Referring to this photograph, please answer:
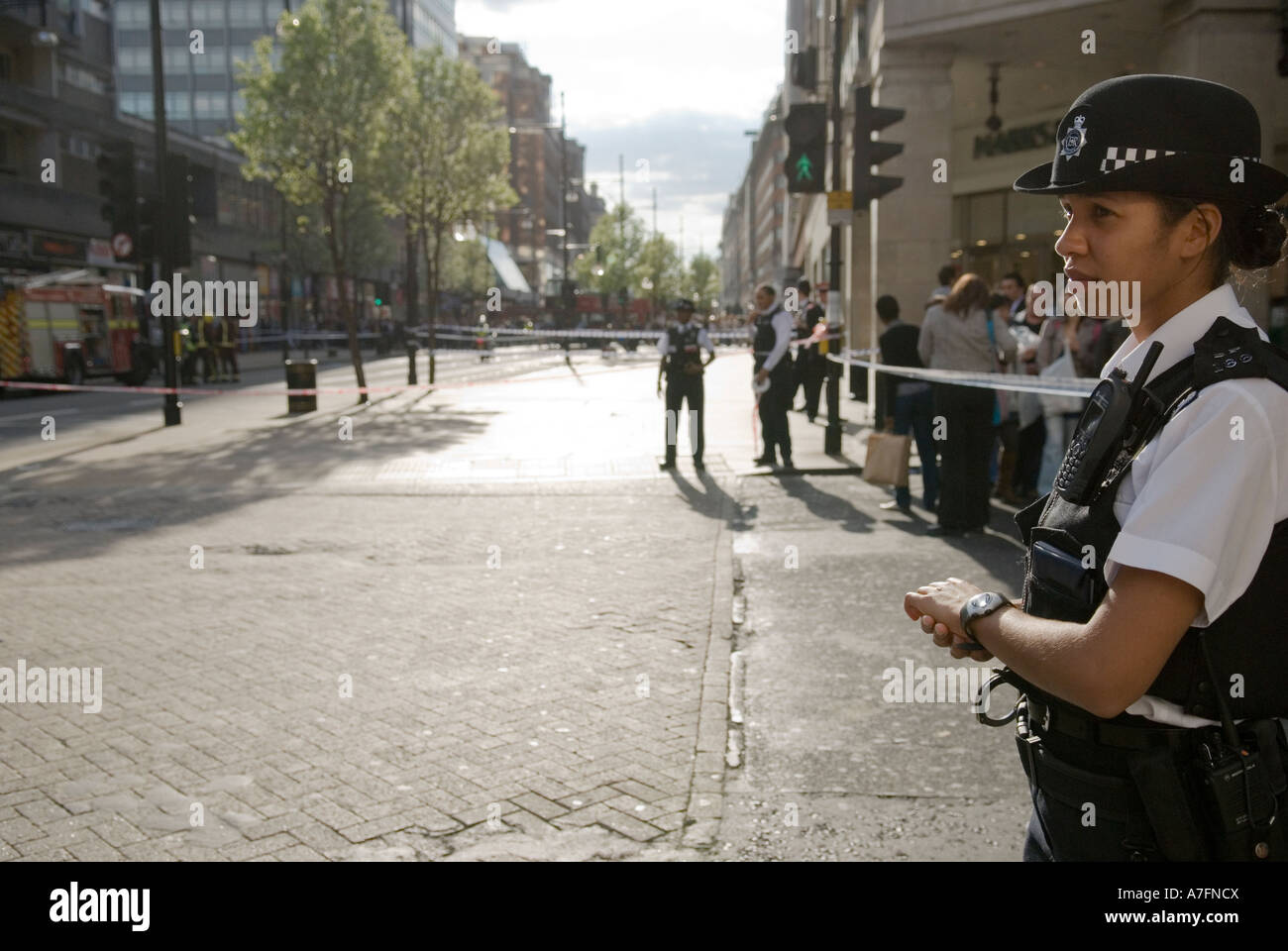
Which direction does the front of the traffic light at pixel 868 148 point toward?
to the viewer's right

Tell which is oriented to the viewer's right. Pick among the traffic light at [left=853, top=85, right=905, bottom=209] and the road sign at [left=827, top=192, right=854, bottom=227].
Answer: the traffic light

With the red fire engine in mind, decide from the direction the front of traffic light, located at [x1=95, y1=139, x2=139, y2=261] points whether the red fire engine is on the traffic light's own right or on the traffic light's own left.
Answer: on the traffic light's own right

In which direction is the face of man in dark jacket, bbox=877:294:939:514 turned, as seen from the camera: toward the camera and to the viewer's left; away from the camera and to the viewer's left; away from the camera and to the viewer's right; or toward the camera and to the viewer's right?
away from the camera and to the viewer's left

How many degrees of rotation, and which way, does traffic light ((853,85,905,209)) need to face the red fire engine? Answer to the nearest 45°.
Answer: approximately 135° to its left

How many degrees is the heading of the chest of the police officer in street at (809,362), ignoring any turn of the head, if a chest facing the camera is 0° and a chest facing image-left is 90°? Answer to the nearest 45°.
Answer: approximately 45°

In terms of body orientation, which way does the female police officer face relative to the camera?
to the viewer's left

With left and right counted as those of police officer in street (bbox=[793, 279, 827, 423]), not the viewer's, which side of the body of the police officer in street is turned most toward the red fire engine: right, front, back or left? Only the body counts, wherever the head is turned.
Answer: right
